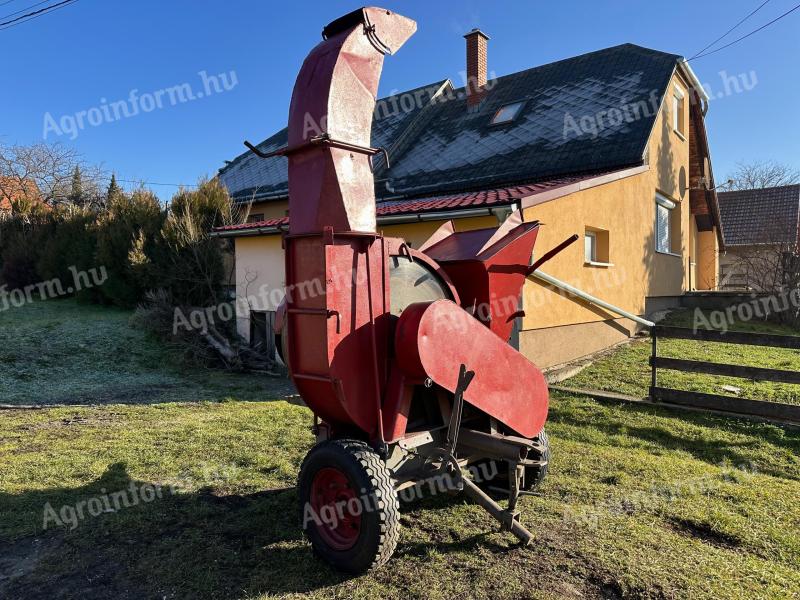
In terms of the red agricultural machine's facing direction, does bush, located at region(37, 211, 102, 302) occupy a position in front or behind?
behind

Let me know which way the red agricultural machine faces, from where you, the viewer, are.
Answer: facing the viewer and to the right of the viewer

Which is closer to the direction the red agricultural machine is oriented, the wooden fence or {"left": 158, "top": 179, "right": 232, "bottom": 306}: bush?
the wooden fence

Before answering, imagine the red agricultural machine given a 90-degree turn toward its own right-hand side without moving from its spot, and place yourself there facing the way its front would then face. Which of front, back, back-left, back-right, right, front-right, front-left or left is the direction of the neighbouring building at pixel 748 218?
back

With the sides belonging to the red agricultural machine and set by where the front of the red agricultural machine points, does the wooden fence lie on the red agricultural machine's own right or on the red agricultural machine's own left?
on the red agricultural machine's own left

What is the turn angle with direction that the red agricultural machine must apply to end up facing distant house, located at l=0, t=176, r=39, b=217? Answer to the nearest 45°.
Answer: approximately 180°

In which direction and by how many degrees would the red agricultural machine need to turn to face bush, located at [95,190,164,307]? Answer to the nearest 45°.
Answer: approximately 180°

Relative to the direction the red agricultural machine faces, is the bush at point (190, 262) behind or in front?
behind

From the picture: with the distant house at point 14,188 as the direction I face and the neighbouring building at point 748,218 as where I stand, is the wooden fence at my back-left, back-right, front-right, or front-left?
front-left

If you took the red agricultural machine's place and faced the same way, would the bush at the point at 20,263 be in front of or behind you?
behind

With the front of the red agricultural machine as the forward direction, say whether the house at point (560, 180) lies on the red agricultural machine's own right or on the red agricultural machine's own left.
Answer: on the red agricultural machine's own left
